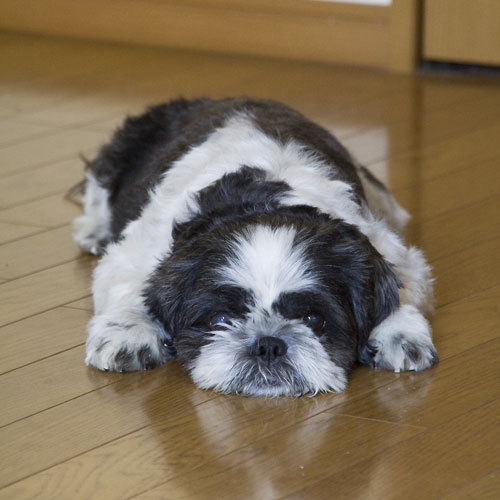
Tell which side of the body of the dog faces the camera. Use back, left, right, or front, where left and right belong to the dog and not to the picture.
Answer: front
